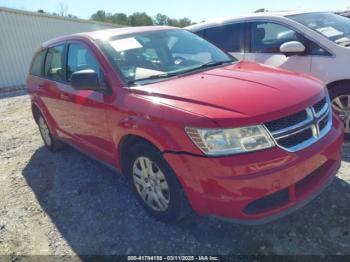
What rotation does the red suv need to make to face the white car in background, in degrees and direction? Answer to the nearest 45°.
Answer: approximately 90° to its left

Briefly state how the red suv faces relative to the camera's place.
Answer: facing the viewer and to the right of the viewer
